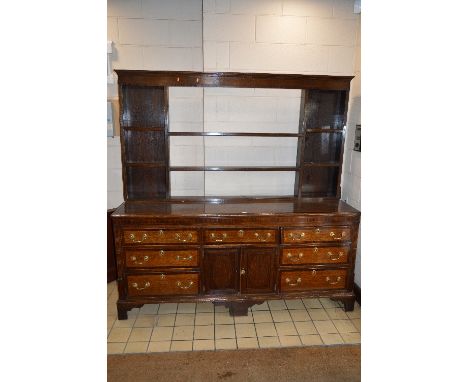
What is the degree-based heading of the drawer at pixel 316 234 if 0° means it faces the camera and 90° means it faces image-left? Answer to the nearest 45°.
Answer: approximately 0°

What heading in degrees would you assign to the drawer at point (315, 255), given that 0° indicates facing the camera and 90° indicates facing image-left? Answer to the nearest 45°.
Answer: approximately 0°

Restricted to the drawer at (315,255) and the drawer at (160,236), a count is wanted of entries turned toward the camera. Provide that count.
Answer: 2

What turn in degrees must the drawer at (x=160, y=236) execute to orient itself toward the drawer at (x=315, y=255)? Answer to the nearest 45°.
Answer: approximately 90° to its left
